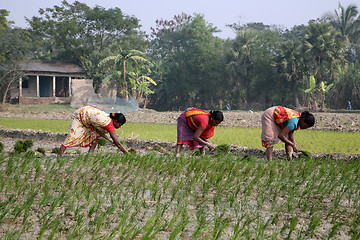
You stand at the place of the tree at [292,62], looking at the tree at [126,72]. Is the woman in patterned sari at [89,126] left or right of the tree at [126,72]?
left

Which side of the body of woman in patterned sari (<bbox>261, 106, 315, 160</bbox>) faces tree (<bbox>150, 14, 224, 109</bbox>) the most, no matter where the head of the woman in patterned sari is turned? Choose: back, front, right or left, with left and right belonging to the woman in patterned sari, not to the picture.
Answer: left

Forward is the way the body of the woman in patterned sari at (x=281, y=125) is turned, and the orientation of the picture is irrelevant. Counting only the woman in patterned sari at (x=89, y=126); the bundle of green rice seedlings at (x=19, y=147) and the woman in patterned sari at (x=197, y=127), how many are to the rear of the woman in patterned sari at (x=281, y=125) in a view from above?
3

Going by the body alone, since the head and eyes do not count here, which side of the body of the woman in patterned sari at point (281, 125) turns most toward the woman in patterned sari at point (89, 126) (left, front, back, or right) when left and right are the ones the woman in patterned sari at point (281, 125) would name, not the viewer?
back

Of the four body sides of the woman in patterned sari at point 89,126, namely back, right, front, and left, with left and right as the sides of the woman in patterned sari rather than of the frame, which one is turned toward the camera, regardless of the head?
right

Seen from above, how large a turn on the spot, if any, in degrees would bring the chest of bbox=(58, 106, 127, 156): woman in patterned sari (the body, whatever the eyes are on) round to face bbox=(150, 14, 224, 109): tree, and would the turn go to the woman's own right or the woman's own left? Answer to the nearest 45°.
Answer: approximately 90° to the woman's own left

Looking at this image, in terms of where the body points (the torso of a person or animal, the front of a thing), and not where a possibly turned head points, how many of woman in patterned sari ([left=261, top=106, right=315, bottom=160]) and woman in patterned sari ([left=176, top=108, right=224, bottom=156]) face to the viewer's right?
2

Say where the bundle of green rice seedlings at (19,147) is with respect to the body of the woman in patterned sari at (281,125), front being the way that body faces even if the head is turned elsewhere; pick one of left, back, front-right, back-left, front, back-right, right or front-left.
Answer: back

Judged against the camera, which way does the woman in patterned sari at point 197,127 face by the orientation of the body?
to the viewer's right

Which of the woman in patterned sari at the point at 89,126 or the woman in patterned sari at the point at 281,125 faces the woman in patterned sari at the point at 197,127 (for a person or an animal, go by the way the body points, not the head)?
the woman in patterned sari at the point at 89,126

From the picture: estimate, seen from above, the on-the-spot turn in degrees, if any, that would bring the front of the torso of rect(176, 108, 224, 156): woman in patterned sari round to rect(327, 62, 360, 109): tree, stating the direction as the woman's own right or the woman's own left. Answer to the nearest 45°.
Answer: approximately 45° to the woman's own left

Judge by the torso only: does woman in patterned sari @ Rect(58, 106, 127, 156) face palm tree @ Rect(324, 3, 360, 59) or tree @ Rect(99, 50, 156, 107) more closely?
the palm tree

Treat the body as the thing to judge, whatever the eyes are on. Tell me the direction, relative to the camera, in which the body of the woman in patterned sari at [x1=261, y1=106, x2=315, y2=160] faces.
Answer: to the viewer's right

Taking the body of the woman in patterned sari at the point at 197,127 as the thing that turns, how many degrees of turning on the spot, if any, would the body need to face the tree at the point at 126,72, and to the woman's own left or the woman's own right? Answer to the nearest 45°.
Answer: approximately 90° to the woman's own left
